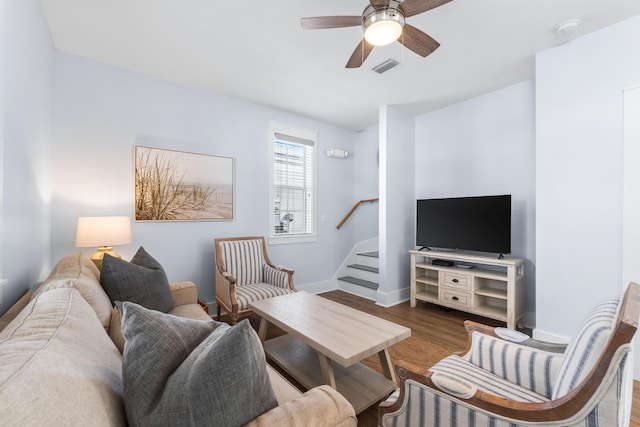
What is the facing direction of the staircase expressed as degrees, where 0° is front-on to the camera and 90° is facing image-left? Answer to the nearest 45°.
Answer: approximately 45°

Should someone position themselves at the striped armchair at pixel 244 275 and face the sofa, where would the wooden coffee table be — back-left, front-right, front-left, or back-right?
front-left

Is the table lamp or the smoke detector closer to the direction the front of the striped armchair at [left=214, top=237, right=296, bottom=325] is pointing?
the smoke detector

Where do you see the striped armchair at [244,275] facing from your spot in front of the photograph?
facing the viewer and to the right of the viewer

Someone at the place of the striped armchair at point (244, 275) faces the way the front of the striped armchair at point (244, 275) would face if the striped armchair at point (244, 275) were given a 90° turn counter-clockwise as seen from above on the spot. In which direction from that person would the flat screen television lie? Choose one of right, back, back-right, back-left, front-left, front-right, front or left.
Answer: front-right

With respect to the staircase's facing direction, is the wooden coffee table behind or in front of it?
in front

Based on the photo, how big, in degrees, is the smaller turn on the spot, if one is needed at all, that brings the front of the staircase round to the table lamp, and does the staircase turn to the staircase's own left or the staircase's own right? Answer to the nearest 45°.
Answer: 0° — it already faces it

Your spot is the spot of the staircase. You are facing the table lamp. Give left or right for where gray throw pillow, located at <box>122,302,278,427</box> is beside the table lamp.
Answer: left

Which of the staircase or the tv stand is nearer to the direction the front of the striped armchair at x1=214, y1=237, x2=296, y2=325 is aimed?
the tv stand

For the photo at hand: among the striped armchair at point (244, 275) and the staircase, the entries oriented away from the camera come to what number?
0

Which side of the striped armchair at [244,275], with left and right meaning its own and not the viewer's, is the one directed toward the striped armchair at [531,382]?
front
